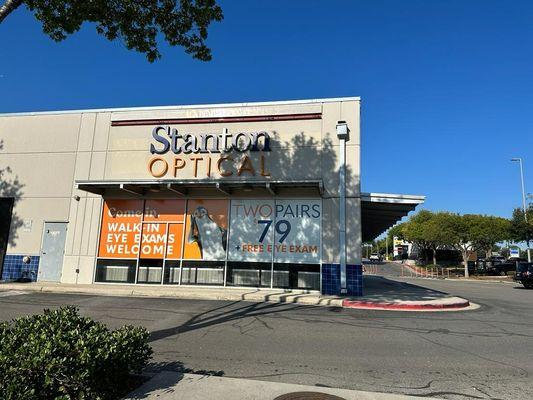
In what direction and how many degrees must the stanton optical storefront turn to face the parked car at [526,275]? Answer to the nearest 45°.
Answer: approximately 90° to its left

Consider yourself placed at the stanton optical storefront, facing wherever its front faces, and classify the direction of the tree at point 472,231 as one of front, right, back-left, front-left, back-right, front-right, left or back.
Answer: back-left

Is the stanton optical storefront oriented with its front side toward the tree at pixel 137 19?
yes

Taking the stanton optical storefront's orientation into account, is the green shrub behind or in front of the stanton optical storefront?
in front

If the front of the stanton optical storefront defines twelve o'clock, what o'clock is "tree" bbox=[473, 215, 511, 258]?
The tree is roughly at 8 o'clock from the stanton optical storefront.

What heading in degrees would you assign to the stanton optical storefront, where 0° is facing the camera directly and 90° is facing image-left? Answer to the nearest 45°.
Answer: approximately 0°

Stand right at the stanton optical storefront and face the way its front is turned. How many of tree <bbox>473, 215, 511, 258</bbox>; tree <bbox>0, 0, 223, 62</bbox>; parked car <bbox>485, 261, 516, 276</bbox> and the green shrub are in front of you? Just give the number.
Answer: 2

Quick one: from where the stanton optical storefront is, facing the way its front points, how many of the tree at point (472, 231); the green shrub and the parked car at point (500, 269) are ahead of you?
1

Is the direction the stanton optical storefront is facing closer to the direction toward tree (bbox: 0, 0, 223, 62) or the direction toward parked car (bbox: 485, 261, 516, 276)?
the tree

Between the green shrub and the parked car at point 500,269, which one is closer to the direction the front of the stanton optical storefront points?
the green shrub

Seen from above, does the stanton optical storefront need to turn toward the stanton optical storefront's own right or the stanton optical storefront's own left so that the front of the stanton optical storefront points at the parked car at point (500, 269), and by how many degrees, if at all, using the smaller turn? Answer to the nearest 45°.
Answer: approximately 135° to the stanton optical storefront's own left

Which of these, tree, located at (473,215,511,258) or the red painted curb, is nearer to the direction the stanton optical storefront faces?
the red painted curb

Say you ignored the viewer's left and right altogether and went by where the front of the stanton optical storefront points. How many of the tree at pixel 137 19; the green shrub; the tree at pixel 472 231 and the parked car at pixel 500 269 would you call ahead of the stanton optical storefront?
2

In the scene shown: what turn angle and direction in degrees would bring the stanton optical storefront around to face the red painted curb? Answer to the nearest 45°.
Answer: approximately 45° to its left
